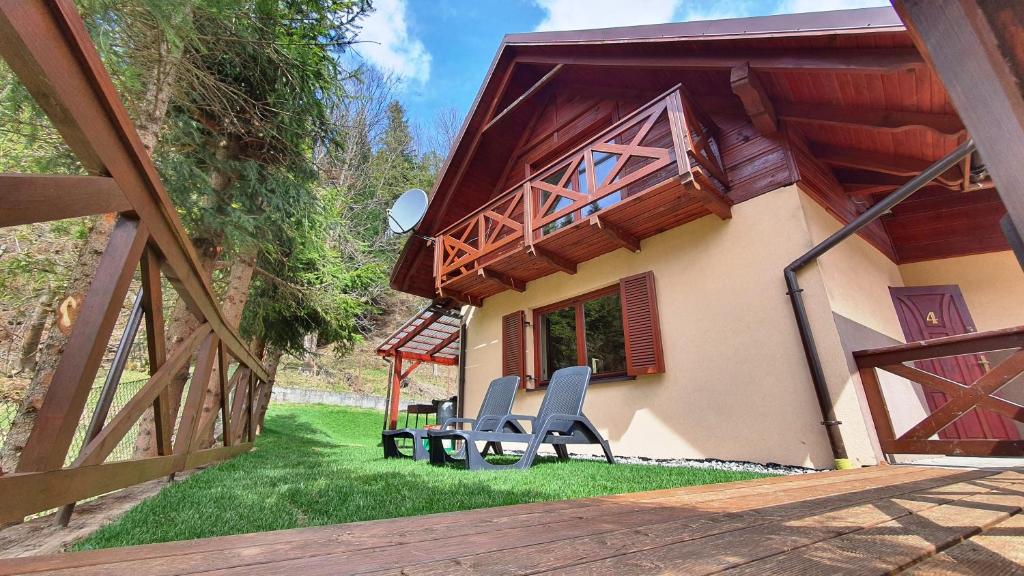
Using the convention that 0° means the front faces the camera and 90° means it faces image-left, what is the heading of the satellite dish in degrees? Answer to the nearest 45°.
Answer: approximately 45°

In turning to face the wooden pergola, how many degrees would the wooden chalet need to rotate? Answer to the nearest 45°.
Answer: approximately 45° to its right

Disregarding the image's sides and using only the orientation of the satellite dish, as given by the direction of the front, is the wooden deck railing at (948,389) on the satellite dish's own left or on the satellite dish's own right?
on the satellite dish's own left

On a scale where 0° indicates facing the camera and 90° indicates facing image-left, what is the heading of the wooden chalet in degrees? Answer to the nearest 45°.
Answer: approximately 45°

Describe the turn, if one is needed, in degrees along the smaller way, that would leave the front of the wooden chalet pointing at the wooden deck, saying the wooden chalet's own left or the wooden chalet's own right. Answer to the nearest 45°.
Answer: approximately 45° to the wooden chalet's own left

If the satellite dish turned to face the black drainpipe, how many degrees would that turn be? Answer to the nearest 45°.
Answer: approximately 90° to its left

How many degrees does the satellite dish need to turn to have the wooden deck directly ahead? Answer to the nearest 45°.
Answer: approximately 45° to its left

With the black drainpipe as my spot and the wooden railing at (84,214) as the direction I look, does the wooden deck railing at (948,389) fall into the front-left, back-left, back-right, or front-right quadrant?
back-left
